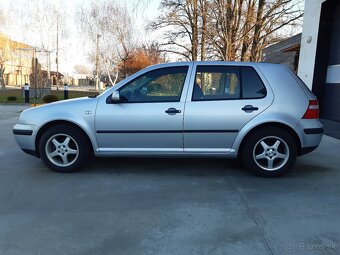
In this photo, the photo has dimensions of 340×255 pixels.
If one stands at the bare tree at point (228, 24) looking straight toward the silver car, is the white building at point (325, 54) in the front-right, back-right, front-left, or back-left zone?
front-left

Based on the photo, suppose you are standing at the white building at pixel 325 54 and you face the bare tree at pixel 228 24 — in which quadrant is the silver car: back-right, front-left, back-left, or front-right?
back-left

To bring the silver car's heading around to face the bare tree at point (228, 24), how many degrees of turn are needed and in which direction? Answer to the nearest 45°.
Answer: approximately 90° to its right

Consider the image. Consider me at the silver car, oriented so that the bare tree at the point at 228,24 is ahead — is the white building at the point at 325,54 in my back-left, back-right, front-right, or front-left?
front-right

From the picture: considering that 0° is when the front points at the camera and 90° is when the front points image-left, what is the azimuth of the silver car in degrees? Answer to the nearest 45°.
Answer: approximately 90°

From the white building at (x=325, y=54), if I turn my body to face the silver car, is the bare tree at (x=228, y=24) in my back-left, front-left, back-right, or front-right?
back-right

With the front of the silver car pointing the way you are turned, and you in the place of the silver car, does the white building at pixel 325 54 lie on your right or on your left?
on your right
